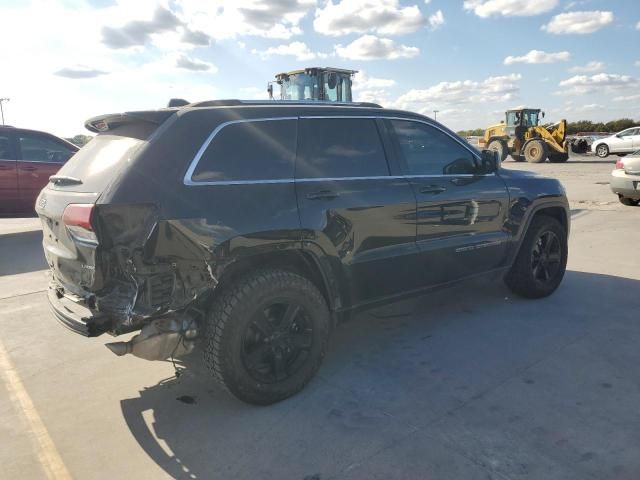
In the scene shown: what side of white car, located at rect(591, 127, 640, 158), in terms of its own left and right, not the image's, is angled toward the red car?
left

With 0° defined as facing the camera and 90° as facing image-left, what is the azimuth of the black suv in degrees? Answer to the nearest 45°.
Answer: approximately 225°

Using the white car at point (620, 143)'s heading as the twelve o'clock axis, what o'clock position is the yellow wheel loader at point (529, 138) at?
The yellow wheel loader is roughly at 11 o'clock from the white car.

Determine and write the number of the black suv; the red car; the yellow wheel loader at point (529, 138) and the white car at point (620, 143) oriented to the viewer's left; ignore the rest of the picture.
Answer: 1

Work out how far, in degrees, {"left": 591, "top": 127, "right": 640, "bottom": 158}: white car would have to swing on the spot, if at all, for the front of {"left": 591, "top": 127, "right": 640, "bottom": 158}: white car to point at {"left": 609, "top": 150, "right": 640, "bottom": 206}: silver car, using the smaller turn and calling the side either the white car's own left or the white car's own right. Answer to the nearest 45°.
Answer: approximately 90° to the white car's own left

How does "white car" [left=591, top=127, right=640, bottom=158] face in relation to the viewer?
to the viewer's left

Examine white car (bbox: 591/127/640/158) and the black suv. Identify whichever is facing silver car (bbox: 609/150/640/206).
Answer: the black suv

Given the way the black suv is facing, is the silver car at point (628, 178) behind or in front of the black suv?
in front

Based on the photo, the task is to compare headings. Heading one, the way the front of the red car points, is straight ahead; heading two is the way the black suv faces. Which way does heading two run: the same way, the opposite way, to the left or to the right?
the same way

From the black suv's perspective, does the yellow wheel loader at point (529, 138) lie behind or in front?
in front

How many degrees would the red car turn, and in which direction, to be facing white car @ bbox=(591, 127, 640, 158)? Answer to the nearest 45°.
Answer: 0° — it already faces it

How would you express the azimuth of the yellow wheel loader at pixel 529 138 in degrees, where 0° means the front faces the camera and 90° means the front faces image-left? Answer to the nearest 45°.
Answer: approximately 315°
